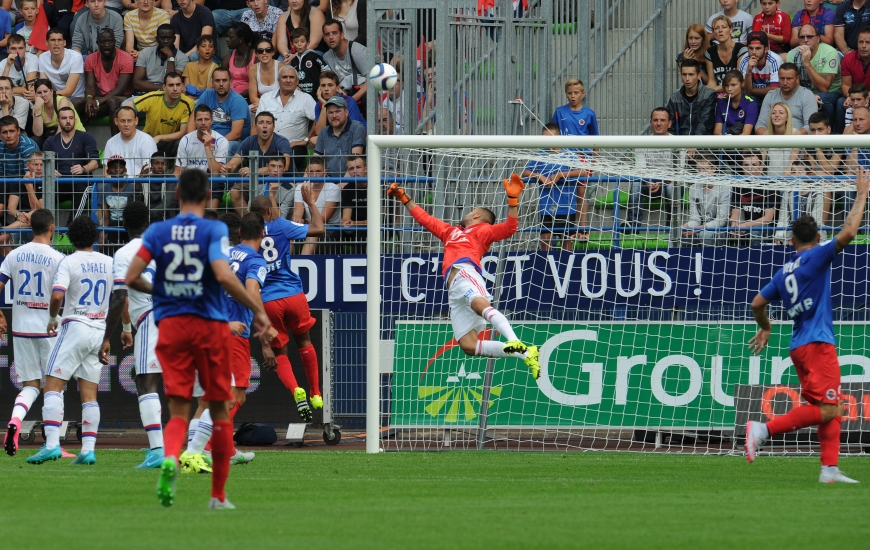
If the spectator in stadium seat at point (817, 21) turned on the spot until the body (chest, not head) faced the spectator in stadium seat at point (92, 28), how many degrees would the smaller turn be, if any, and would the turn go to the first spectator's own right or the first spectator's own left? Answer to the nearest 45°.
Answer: approximately 90° to the first spectator's own right

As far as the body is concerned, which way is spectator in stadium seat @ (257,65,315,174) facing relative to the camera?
toward the camera

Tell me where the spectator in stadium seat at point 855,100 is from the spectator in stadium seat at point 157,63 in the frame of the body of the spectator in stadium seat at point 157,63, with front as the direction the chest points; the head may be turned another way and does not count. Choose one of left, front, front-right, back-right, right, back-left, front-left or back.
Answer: front-left

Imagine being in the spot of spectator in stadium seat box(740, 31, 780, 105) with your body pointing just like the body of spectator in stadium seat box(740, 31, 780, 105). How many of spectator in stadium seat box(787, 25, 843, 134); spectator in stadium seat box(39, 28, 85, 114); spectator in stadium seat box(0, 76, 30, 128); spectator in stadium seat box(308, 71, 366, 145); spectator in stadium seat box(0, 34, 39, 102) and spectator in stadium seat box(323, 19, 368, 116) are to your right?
5

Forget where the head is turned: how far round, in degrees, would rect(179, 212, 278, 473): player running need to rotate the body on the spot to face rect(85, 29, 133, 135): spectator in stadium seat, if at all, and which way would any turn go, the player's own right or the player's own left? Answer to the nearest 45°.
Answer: approximately 45° to the player's own left

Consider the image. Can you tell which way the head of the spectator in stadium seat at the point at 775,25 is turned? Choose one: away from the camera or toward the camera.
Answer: toward the camera

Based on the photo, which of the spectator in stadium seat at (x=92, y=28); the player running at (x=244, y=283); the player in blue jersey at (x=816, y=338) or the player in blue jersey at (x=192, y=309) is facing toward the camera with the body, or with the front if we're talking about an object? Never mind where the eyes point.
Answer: the spectator in stadium seat

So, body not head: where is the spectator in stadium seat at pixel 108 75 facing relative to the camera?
toward the camera

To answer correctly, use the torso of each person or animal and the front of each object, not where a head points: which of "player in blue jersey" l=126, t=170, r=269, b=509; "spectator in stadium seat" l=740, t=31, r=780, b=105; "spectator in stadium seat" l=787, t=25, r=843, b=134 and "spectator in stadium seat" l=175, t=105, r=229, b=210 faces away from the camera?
the player in blue jersey

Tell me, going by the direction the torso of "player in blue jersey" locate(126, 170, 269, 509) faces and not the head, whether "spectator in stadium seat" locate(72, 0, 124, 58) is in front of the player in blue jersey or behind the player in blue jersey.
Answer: in front

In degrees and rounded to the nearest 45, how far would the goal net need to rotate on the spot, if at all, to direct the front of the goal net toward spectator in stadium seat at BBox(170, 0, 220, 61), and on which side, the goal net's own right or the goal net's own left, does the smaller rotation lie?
approximately 135° to the goal net's own right

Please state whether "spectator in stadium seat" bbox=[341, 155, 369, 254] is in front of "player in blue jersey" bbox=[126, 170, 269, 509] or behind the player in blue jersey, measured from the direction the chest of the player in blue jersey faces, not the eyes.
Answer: in front

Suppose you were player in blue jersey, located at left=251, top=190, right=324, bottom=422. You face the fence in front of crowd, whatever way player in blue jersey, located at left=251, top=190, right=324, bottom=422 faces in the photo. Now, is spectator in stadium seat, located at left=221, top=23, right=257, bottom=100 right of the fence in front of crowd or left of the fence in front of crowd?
left

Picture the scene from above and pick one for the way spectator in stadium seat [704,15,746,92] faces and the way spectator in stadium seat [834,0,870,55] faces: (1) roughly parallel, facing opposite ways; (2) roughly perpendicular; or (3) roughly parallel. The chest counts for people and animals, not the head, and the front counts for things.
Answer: roughly parallel

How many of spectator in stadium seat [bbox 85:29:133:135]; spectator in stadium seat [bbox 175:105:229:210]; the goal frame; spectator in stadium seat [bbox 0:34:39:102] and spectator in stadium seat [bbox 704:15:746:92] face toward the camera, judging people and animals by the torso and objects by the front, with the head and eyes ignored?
5

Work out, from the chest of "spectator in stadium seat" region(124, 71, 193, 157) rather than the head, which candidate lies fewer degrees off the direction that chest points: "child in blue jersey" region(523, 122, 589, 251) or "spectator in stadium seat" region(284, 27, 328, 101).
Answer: the child in blue jersey

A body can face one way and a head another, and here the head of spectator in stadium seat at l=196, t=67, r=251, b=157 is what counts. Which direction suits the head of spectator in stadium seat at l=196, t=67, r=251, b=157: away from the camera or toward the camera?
toward the camera

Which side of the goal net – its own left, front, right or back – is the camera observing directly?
front

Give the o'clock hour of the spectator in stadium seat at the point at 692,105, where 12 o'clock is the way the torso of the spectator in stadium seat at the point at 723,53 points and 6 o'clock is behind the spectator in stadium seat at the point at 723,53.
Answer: the spectator in stadium seat at the point at 692,105 is roughly at 1 o'clock from the spectator in stadium seat at the point at 723,53.
